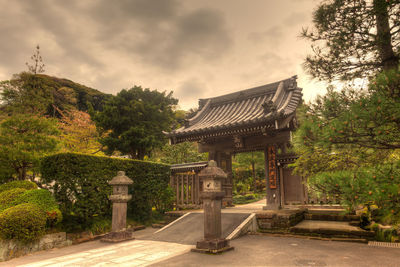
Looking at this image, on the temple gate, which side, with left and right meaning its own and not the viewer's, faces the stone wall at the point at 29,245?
front

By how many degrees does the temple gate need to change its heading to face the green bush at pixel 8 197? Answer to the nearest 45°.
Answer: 0° — it already faces it

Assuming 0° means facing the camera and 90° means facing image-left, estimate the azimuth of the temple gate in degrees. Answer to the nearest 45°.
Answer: approximately 45°

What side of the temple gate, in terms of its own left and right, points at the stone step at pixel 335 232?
left

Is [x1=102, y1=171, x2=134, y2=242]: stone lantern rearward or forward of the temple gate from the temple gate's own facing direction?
forward
